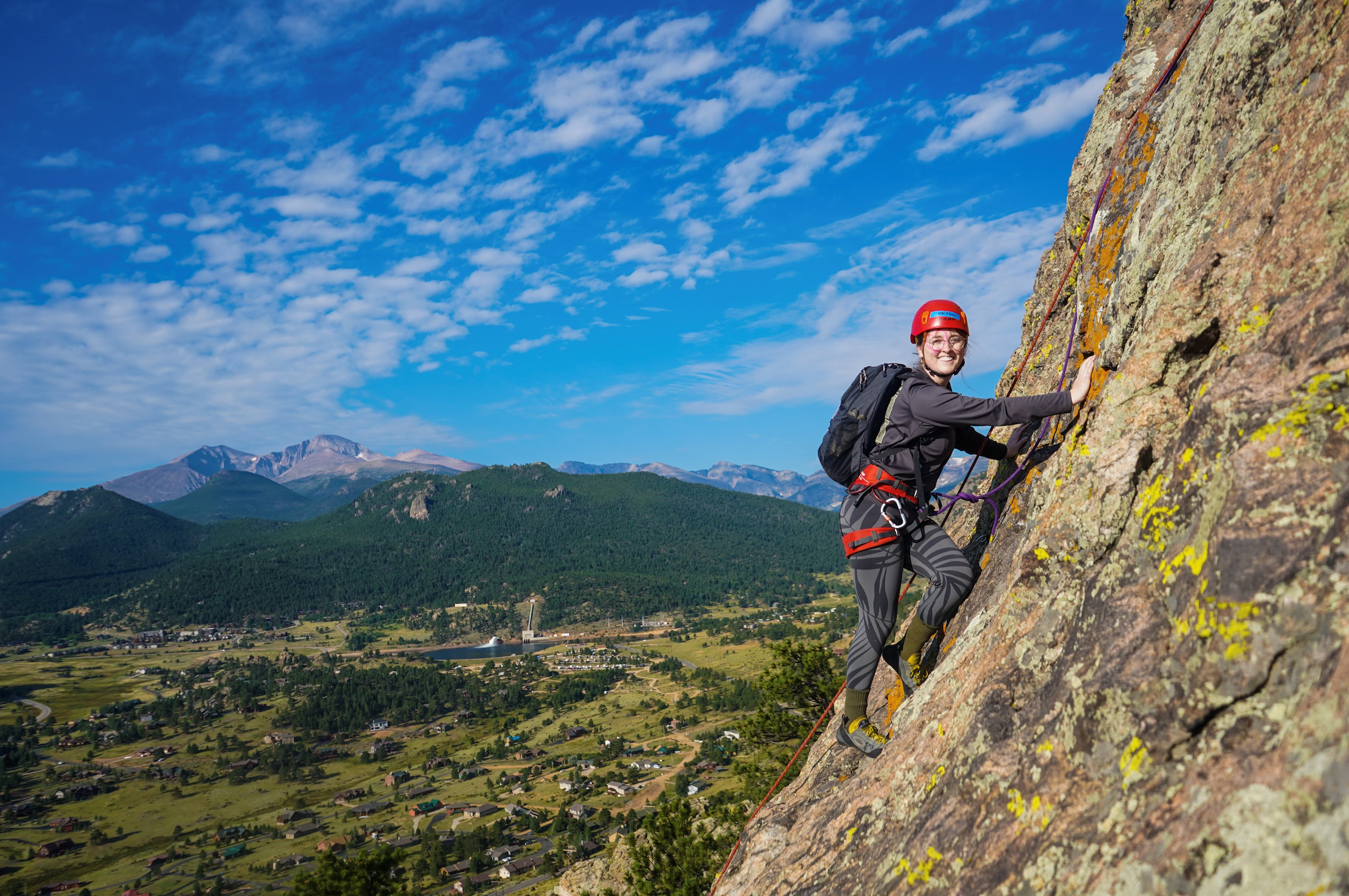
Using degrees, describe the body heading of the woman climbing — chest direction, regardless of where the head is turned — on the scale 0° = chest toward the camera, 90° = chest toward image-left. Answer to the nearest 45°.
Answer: approximately 270°
